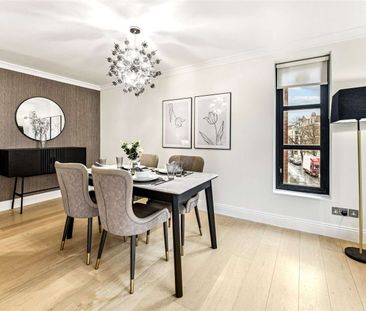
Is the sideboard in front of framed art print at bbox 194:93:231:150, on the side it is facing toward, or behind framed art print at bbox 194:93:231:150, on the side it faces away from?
in front

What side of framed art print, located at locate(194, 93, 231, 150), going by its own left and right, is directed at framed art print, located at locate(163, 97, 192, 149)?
right

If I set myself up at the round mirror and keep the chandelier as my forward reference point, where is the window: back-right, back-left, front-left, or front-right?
front-left

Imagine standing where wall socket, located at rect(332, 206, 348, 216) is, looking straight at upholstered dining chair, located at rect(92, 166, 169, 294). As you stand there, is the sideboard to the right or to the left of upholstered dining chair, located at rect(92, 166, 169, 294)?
right

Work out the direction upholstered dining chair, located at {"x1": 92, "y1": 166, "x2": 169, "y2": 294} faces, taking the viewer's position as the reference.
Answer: facing away from the viewer and to the right of the viewer

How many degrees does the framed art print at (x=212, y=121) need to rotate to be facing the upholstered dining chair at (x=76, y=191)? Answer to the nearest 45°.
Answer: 0° — it already faces it

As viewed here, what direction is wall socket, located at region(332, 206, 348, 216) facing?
toward the camera

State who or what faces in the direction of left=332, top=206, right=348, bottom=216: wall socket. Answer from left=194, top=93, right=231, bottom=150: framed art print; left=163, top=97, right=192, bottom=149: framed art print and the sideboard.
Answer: the sideboard

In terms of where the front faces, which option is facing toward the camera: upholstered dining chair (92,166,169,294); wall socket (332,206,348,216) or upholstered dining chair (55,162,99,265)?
the wall socket

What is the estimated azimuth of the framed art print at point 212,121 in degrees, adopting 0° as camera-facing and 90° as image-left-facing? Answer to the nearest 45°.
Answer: approximately 45°

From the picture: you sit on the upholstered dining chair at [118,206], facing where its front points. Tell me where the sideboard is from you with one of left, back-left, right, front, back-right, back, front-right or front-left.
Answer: left

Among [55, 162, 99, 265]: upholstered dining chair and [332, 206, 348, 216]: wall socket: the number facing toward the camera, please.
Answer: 1
